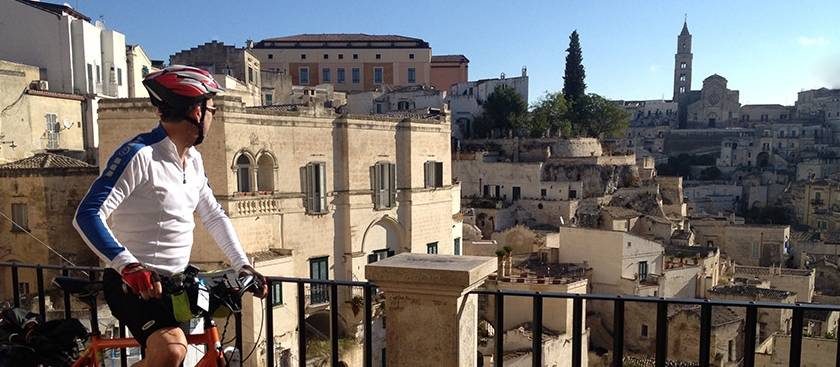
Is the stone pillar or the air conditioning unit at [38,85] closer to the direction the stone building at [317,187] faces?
the stone pillar

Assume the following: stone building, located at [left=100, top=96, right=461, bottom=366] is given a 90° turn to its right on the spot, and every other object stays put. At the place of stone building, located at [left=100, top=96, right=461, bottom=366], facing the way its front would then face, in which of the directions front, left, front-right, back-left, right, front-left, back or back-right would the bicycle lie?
front-left

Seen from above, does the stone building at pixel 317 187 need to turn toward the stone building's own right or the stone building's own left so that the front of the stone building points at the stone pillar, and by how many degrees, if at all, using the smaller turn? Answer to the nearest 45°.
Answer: approximately 45° to the stone building's own right

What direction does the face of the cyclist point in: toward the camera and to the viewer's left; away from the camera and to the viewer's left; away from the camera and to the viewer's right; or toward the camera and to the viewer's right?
away from the camera and to the viewer's right

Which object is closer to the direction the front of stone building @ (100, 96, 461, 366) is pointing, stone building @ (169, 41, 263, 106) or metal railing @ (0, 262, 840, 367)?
the metal railing

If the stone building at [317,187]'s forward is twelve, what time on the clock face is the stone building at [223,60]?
the stone building at [223,60] is roughly at 7 o'clock from the stone building at [317,187].

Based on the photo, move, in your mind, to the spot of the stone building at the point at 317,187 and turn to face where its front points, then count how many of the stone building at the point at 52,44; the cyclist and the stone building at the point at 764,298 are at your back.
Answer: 1

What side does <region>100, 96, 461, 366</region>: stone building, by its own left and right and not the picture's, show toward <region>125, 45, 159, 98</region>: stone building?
back

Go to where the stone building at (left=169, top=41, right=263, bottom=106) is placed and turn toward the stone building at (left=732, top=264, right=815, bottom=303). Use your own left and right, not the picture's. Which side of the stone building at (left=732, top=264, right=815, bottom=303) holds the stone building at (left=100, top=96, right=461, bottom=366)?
right

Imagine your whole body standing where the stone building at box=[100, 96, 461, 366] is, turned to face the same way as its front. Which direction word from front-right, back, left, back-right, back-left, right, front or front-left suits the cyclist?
front-right

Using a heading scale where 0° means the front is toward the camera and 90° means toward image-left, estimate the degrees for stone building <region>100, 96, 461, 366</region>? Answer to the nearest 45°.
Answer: approximately 315°
